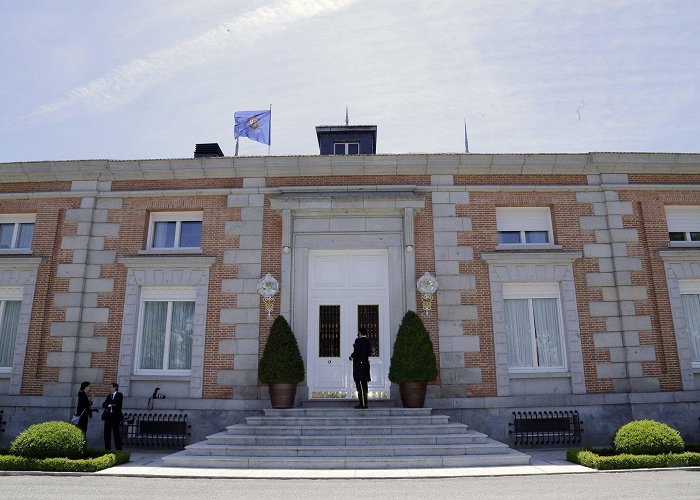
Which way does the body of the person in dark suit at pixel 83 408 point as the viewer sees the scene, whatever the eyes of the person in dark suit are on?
to the viewer's right

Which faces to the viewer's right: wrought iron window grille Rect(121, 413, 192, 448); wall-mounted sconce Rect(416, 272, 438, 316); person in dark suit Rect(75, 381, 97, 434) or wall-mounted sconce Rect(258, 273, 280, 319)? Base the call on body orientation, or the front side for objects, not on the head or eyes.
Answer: the person in dark suit

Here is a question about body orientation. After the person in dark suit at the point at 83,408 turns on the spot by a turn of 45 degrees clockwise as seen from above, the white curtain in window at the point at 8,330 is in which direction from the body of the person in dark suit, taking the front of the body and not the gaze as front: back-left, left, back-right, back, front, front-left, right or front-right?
back

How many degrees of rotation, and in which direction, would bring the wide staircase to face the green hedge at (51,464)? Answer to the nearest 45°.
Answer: approximately 90° to its right

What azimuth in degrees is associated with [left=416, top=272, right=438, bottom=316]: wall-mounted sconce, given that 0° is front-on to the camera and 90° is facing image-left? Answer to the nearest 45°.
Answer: approximately 0°

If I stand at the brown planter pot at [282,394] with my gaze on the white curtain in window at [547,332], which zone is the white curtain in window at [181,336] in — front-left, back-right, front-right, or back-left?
back-left

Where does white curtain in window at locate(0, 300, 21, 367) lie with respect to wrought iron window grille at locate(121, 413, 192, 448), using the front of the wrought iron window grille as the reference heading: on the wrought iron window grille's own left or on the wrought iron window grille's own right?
on the wrought iron window grille's own right

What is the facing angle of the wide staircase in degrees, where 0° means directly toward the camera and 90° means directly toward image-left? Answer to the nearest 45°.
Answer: approximately 0°

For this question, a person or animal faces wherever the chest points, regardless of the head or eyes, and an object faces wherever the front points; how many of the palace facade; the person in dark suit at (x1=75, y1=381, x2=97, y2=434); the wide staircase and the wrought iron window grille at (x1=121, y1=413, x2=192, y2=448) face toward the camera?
3

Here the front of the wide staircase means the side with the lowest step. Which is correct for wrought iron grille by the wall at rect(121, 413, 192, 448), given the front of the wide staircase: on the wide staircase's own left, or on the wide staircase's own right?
on the wide staircase's own right
